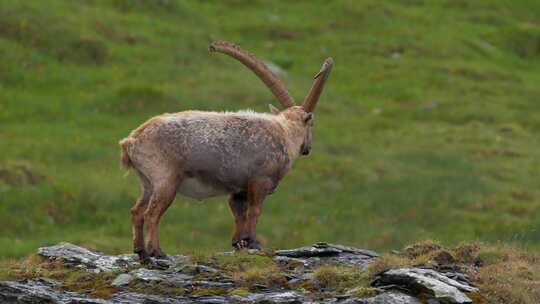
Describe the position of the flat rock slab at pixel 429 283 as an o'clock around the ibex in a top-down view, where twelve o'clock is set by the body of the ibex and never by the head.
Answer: The flat rock slab is roughly at 1 o'clock from the ibex.

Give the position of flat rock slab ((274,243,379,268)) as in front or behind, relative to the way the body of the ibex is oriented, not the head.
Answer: in front

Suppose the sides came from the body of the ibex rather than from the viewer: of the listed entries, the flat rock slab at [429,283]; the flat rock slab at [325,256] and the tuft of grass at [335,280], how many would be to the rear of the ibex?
0

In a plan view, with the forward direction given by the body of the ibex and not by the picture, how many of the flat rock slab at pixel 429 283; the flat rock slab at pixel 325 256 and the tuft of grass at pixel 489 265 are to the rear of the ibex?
0

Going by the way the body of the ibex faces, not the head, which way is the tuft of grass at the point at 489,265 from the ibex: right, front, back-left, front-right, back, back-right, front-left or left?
front

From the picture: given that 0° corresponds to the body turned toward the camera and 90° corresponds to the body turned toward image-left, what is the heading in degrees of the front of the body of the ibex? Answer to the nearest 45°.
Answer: approximately 270°

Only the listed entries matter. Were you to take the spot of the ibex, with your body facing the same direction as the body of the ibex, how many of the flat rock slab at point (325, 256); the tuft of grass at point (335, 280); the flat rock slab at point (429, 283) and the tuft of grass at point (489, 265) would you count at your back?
0
